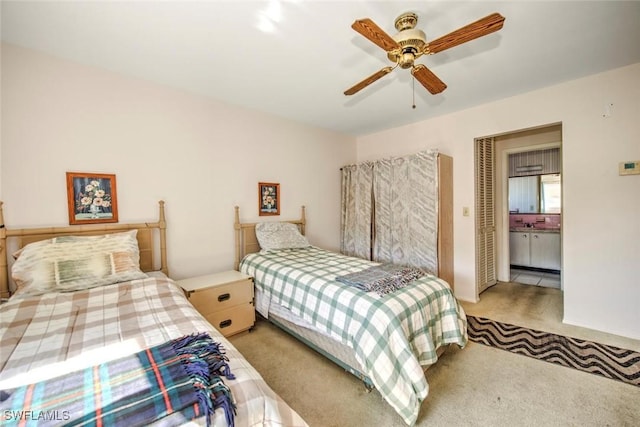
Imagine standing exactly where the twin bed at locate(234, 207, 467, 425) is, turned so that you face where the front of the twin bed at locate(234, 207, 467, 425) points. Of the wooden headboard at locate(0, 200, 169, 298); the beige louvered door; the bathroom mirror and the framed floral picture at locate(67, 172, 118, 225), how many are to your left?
2

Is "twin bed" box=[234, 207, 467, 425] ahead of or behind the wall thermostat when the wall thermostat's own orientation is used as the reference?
ahead

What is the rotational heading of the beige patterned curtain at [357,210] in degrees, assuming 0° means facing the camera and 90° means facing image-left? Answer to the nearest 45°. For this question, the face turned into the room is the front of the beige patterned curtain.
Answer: approximately 45°

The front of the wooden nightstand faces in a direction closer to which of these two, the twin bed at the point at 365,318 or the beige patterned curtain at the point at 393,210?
the twin bed

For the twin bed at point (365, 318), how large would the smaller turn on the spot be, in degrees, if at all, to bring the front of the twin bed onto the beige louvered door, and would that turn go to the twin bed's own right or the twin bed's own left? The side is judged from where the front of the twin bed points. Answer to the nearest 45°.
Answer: approximately 90° to the twin bed's own left

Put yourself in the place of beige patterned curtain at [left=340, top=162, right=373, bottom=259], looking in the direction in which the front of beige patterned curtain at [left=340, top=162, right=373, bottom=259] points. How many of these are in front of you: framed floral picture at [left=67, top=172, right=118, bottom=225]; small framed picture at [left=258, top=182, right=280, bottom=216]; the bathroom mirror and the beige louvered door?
2

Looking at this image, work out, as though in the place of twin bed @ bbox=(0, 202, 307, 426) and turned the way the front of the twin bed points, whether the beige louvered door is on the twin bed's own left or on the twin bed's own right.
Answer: on the twin bed's own left

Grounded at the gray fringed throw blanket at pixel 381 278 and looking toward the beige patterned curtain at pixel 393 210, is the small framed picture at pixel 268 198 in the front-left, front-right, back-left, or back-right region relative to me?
front-left

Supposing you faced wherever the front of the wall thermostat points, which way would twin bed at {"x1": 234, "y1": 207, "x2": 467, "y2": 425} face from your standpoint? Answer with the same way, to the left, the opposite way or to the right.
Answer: to the left

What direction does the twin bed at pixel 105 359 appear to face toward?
toward the camera

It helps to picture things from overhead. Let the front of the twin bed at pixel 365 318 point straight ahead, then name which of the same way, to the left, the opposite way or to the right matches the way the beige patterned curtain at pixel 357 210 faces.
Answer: to the right

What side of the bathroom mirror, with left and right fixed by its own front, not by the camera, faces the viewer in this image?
front

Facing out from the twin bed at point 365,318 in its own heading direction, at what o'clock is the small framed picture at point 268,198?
The small framed picture is roughly at 6 o'clock from the twin bed.

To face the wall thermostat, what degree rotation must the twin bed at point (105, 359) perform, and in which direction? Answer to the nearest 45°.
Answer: approximately 90° to its left

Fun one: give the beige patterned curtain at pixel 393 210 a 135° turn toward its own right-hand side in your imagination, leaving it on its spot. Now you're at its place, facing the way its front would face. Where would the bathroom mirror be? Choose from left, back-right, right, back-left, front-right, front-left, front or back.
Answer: front-right

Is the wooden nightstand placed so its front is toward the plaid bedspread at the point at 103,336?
no
